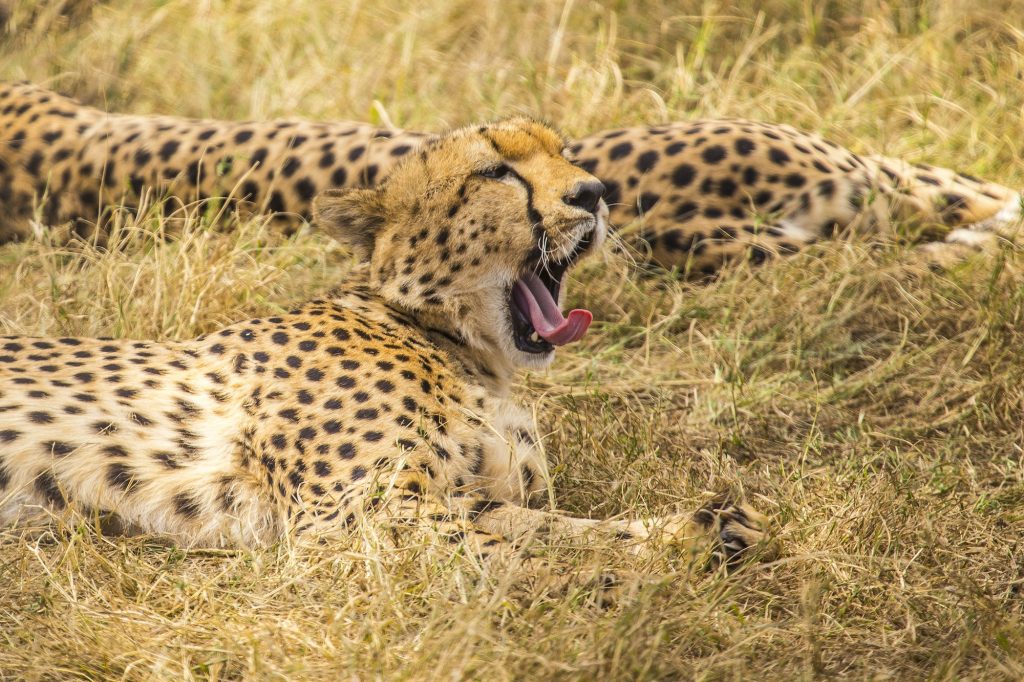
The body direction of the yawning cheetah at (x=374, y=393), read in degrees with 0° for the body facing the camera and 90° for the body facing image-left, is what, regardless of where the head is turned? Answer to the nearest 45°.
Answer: approximately 270°
